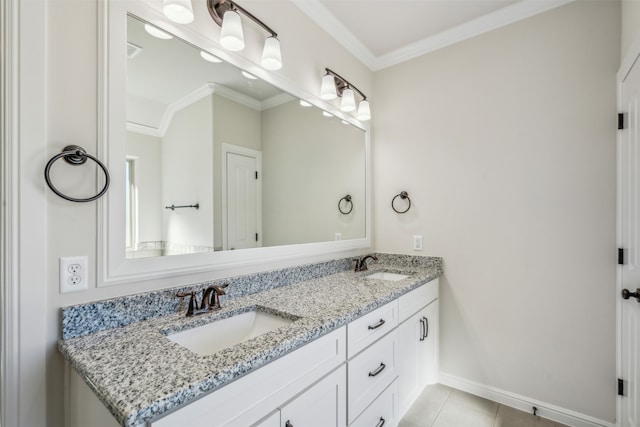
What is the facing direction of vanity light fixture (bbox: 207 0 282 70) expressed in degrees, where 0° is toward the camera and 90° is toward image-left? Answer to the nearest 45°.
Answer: approximately 315°

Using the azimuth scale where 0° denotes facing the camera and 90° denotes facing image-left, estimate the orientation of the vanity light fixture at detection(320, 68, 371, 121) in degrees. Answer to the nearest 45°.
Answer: approximately 315°

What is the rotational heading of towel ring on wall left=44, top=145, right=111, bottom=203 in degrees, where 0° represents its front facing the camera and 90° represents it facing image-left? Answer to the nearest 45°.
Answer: approximately 0°

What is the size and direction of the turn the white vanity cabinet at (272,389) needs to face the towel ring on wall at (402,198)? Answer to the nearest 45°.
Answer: approximately 90° to its left

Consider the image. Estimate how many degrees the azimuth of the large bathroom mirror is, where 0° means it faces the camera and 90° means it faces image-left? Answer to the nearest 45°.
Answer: approximately 315°

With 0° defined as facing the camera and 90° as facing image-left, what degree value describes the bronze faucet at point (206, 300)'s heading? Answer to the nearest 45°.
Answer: approximately 315°

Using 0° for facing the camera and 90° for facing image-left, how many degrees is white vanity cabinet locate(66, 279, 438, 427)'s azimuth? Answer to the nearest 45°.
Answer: approximately 315°
